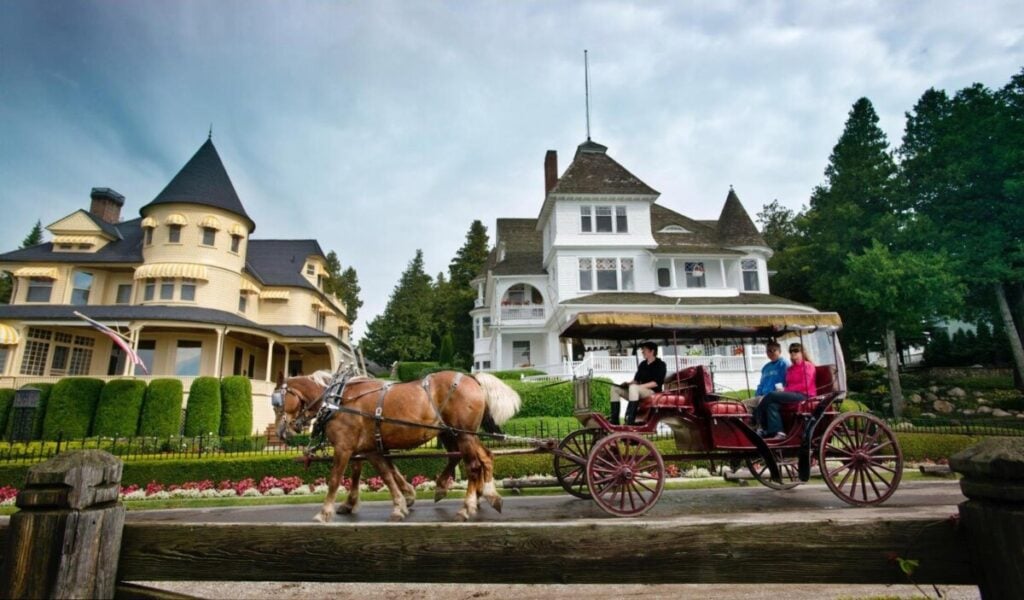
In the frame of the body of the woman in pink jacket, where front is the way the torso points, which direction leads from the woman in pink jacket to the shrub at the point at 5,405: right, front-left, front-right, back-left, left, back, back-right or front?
front

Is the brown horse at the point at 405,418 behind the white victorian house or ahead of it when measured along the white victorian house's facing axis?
ahead

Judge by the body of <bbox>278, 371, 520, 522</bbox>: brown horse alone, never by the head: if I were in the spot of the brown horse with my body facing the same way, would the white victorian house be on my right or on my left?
on my right

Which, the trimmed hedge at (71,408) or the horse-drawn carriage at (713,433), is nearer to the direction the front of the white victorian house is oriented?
the horse-drawn carriage

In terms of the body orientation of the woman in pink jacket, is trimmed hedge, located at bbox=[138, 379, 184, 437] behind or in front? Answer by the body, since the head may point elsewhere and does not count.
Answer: in front

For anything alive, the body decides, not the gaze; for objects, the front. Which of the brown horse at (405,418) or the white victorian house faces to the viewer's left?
the brown horse

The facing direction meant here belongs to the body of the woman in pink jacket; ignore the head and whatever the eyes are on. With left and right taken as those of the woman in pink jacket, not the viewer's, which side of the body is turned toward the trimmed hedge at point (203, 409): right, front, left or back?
front

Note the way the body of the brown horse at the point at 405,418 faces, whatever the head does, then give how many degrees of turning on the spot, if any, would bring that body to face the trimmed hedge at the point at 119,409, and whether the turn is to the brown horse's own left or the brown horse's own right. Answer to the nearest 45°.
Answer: approximately 45° to the brown horse's own right

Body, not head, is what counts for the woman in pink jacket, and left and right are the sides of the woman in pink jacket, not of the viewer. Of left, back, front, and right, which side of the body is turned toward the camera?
left

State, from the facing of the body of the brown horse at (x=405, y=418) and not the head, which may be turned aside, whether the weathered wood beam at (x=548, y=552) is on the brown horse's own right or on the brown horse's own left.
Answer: on the brown horse's own left

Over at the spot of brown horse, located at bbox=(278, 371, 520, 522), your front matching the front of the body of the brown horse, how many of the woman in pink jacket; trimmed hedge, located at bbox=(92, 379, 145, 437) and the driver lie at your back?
2

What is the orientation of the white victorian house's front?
toward the camera

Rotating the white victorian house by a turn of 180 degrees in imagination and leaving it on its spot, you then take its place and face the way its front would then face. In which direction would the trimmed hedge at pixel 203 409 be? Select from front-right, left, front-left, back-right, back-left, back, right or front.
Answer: back-left

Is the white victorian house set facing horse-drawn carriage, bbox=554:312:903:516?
yes

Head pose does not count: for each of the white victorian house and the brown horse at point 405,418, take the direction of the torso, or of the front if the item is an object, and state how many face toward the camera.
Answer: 1

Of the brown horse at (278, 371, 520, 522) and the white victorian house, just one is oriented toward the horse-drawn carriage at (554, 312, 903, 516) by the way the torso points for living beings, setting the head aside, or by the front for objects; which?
the white victorian house

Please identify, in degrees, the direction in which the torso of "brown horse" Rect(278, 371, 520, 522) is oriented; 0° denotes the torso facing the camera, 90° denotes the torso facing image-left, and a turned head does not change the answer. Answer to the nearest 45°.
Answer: approximately 90°
